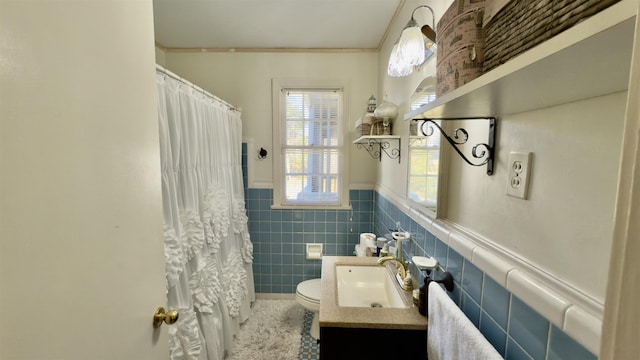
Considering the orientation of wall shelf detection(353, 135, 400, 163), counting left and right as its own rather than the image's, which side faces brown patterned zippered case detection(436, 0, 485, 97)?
left

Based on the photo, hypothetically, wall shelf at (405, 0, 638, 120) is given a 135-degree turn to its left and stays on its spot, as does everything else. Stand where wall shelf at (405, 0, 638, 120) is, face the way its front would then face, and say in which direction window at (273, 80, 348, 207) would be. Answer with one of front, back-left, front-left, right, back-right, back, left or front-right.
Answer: back-left

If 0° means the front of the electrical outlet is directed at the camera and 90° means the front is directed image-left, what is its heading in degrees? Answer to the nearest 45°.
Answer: approximately 45°

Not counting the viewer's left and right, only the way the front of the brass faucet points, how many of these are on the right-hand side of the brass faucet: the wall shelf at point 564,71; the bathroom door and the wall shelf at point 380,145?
1

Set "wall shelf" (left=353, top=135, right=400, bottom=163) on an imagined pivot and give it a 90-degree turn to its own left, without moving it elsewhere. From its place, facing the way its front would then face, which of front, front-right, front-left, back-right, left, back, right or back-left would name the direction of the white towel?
front

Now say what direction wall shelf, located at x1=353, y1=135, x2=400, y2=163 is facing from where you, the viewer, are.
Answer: facing to the left of the viewer

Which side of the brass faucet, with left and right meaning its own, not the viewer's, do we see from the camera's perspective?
left

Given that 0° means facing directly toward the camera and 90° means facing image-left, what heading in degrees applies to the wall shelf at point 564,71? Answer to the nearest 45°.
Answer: approximately 45°

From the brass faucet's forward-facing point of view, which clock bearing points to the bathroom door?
The bathroom door is roughly at 10 o'clock from the brass faucet.

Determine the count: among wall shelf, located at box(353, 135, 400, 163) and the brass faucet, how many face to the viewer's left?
2

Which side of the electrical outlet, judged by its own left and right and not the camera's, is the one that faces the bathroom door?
front
